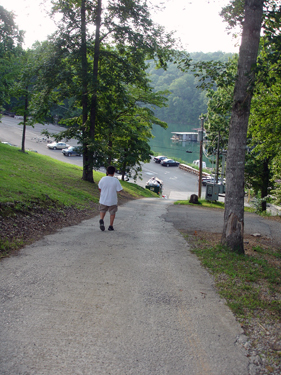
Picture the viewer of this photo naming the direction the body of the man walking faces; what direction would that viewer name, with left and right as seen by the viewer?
facing away from the viewer

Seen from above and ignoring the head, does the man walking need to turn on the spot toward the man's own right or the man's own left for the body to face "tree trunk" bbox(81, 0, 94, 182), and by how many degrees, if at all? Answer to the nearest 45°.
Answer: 0° — they already face it

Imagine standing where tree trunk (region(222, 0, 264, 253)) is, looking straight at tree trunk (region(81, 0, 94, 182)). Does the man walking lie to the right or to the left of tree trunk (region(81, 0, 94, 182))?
left
